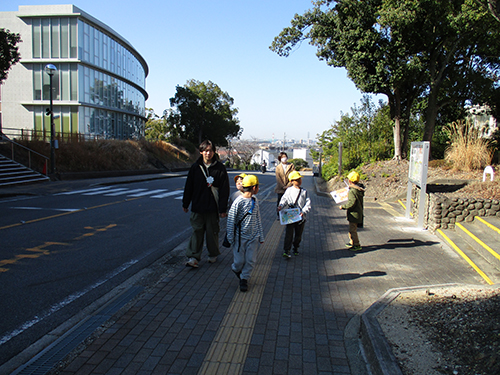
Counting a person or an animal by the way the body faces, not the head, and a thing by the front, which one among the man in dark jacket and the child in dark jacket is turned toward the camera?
the man in dark jacket

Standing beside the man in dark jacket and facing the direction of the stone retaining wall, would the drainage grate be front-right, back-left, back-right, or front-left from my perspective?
back-right

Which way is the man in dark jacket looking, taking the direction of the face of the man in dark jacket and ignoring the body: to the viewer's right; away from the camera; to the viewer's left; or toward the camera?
toward the camera

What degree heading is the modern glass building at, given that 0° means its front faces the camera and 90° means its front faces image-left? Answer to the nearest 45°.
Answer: approximately 315°

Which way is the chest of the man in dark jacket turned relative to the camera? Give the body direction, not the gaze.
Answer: toward the camera

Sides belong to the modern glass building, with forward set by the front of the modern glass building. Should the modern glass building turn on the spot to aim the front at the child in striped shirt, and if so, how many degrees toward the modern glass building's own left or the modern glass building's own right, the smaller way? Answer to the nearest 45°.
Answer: approximately 45° to the modern glass building's own right

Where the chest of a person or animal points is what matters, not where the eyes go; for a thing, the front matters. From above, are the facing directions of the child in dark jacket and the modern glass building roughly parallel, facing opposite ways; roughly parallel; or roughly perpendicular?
roughly parallel, facing opposite ways

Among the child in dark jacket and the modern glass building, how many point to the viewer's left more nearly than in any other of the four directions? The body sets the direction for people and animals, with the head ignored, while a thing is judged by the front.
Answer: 1

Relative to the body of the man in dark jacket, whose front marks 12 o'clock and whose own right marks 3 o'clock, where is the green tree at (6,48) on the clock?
The green tree is roughly at 5 o'clock from the man in dark jacket.

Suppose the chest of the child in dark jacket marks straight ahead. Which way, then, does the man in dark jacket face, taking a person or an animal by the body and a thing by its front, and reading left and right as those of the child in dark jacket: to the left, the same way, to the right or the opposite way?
to the left

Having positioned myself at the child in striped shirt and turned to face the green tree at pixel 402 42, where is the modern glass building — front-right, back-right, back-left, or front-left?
front-left

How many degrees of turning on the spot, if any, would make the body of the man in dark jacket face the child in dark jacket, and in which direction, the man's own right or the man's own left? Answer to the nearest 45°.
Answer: approximately 90° to the man's own left

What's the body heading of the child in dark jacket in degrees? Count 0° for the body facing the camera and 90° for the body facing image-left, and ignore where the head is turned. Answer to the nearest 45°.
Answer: approximately 90°

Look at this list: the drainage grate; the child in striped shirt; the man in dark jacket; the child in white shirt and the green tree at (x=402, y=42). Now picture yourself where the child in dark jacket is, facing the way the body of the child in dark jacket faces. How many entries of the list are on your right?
1

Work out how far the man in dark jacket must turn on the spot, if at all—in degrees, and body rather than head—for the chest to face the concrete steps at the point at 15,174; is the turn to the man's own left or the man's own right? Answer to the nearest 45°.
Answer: approximately 135° to the man's own right
